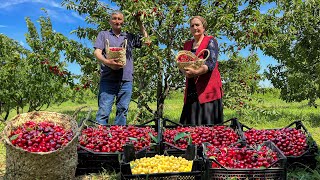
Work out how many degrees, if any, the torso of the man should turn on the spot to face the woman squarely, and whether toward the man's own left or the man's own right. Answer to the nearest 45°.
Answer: approximately 45° to the man's own left

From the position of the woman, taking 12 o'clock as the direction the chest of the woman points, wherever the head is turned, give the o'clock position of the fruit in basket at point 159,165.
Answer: The fruit in basket is roughly at 11 o'clock from the woman.

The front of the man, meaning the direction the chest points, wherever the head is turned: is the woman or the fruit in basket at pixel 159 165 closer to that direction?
the fruit in basket

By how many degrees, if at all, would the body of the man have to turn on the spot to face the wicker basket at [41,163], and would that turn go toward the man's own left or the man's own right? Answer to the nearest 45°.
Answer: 0° — they already face it

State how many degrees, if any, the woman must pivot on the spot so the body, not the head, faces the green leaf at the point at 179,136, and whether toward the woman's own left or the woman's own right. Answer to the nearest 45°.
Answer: approximately 45° to the woman's own left

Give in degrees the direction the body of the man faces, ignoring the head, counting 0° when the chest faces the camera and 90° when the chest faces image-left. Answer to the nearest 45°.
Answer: approximately 0°

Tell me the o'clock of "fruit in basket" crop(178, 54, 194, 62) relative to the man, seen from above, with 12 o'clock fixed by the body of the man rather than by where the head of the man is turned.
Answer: The fruit in basket is roughly at 10 o'clock from the man.

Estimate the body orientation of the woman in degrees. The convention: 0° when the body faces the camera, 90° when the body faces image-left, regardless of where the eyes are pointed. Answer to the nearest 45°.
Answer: approximately 45°
